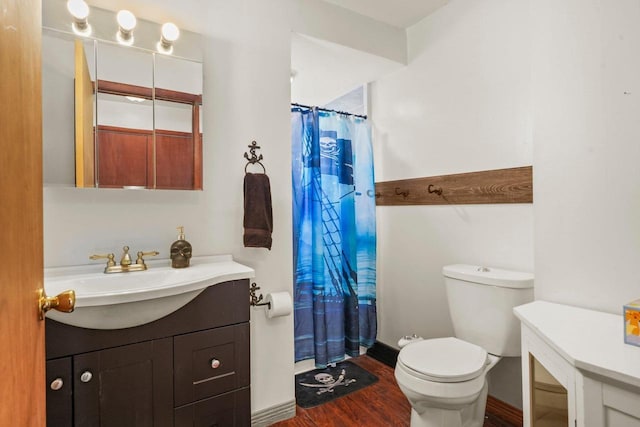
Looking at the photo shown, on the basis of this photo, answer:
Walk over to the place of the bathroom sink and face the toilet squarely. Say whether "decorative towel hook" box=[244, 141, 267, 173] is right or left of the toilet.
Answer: left

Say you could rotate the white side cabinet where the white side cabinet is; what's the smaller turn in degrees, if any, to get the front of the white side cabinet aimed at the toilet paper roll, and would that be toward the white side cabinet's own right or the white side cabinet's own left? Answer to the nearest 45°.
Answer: approximately 45° to the white side cabinet's own right

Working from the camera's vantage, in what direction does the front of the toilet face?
facing the viewer and to the left of the viewer

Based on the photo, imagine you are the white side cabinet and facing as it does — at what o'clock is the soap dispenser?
The soap dispenser is roughly at 1 o'clock from the white side cabinet.

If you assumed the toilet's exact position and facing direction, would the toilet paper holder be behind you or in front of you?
in front

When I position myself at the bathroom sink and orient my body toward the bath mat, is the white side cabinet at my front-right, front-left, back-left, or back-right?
front-right

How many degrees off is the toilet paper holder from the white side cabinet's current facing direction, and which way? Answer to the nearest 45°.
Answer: approximately 45° to its right

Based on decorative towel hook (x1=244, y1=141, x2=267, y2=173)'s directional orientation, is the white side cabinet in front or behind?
in front

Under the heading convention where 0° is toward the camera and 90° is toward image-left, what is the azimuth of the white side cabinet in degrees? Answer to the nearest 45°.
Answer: approximately 45°

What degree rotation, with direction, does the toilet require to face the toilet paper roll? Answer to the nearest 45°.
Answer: approximately 45° to its right
